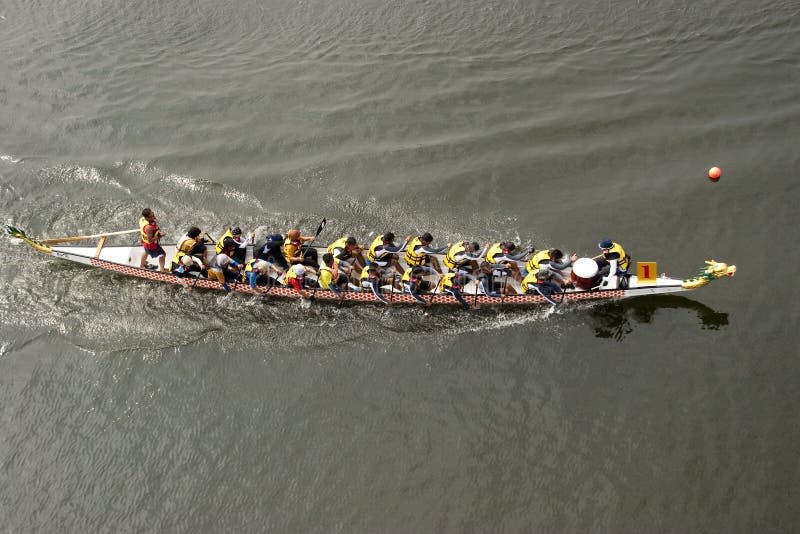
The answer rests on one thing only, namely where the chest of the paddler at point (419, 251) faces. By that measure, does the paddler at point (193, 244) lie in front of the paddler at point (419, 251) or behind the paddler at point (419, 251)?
behind

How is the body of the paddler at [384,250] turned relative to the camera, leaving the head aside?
to the viewer's right

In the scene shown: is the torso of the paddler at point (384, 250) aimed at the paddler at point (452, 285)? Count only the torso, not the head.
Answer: yes

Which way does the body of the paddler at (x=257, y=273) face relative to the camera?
to the viewer's right

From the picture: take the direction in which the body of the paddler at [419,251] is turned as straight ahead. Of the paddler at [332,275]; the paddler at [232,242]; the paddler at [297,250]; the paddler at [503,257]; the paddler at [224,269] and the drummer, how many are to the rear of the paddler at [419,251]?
4

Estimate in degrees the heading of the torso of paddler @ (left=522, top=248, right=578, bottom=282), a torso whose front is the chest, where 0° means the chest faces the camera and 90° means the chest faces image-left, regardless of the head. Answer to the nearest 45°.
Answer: approximately 270°

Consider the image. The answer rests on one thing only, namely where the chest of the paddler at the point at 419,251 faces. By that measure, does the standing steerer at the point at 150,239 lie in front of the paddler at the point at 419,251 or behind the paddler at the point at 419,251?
behind

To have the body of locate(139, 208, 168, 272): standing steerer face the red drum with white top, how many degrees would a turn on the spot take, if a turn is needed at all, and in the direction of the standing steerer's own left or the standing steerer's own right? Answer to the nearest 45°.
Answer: approximately 45° to the standing steerer's own right

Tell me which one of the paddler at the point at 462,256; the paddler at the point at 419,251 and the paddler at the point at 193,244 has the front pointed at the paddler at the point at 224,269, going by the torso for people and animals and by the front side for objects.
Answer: the paddler at the point at 193,244

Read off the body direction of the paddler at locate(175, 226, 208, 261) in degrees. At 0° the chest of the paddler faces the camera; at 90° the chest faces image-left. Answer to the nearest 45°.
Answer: approximately 270°

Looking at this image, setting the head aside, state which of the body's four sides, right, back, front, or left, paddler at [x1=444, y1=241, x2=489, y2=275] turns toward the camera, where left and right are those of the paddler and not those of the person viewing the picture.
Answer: right

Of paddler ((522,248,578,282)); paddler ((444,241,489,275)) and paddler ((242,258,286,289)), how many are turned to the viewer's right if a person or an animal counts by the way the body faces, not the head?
3
